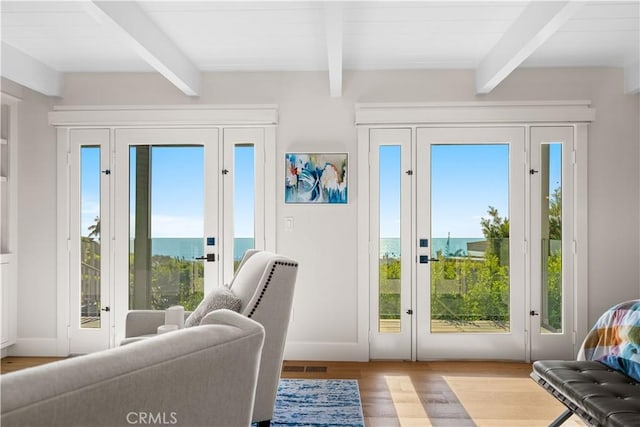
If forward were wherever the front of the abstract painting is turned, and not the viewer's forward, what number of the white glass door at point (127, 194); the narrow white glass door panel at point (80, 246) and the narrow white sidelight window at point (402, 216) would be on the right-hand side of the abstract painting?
2

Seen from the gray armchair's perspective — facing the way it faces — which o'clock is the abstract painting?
The abstract painting is roughly at 5 o'clock from the gray armchair.

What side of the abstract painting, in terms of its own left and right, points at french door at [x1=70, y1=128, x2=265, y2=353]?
right

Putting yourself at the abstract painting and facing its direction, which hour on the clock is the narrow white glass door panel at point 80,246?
The narrow white glass door panel is roughly at 3 o'clock from the abstract painting.

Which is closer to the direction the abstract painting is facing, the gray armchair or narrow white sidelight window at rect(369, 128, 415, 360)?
the gray armchair

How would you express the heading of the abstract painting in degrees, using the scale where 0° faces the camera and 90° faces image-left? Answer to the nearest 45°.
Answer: approximately 0°

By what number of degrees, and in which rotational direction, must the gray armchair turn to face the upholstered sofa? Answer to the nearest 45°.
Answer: approximately 45° to its left
